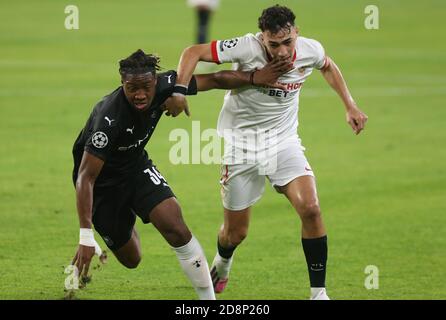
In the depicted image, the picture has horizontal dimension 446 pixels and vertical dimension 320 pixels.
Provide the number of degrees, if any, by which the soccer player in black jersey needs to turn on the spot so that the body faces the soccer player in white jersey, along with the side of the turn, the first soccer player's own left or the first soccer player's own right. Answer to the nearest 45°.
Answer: approximately 90° to the first soccer player's own left

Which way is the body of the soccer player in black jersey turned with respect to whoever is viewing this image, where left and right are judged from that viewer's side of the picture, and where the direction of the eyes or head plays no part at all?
facing the viewer and to the right of the viewer
